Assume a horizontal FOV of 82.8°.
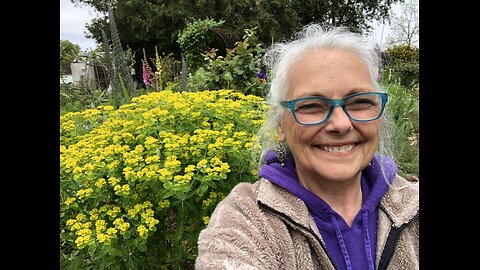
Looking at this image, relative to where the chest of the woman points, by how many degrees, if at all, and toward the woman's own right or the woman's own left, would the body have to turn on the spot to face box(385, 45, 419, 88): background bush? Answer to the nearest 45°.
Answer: approximately 180°

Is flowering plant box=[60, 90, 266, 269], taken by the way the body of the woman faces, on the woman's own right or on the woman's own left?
on the woman's own right

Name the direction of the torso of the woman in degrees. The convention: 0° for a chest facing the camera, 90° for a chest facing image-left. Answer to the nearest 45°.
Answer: approximately 0°
